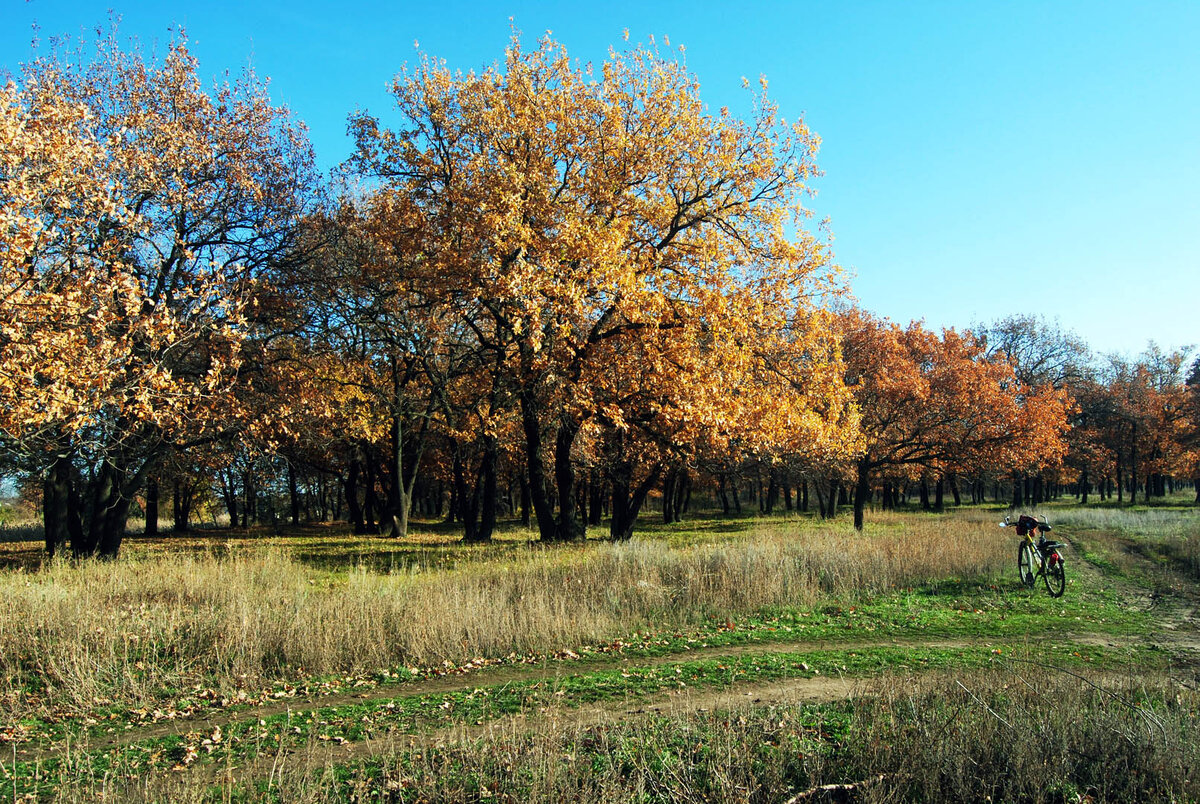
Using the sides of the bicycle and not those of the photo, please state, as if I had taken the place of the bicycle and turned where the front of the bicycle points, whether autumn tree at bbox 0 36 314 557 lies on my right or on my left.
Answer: on my left

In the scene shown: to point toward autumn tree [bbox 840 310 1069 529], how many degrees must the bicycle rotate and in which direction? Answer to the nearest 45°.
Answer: approximately 45° to its right

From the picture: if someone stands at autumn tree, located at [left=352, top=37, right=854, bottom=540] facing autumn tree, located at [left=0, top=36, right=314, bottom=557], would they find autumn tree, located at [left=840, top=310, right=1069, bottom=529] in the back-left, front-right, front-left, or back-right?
back-right

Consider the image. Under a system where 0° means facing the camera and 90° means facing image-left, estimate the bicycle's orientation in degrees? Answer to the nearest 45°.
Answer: approximately 135°
